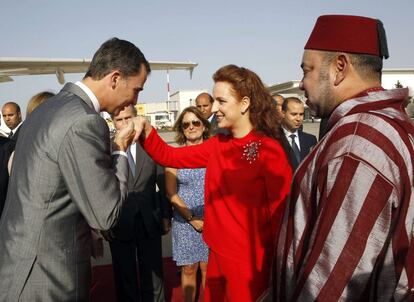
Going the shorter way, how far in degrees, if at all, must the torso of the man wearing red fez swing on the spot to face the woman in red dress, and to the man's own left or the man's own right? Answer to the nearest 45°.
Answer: approximately 45° to the man's own right

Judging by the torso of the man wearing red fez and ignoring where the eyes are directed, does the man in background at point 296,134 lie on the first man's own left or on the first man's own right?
on the first man's own right

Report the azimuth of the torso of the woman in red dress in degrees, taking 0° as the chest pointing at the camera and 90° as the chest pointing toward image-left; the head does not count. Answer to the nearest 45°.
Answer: approximately 45°

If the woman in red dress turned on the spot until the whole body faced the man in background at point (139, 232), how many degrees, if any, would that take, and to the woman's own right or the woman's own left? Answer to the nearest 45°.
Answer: approximately 90° to the woman's own right

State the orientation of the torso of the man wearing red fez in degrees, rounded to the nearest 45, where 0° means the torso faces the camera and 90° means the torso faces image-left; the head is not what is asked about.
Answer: approximately 90°

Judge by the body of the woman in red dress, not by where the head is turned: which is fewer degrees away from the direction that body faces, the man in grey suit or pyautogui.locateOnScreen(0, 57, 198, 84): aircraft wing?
the man in grey suit

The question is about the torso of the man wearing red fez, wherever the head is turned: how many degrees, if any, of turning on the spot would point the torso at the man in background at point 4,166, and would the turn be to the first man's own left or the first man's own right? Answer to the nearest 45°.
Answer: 0° — they already face them

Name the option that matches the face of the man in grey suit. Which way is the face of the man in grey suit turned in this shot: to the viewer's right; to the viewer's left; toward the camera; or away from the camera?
to the viewer's right

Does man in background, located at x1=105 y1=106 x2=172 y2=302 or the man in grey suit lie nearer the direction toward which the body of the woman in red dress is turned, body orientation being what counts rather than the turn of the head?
the man in grey suit

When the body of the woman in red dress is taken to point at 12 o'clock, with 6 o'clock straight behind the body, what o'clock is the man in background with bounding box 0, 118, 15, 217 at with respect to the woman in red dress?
The man in background is roughly at 2 o'clock from the woman in red dress.
